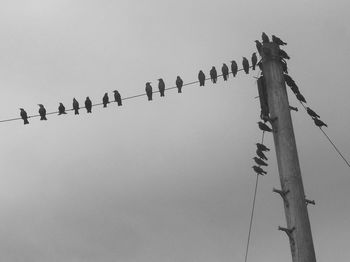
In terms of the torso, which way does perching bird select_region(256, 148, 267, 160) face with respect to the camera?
to the viewer's left

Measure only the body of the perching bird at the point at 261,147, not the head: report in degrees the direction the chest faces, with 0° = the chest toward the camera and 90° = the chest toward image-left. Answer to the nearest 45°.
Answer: approximately 90°

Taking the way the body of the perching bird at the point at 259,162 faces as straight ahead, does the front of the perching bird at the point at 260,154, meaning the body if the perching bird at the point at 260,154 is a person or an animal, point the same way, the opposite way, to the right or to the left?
the same way

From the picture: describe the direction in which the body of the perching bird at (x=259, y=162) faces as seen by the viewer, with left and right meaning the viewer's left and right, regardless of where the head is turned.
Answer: facing to the left of the viewer
